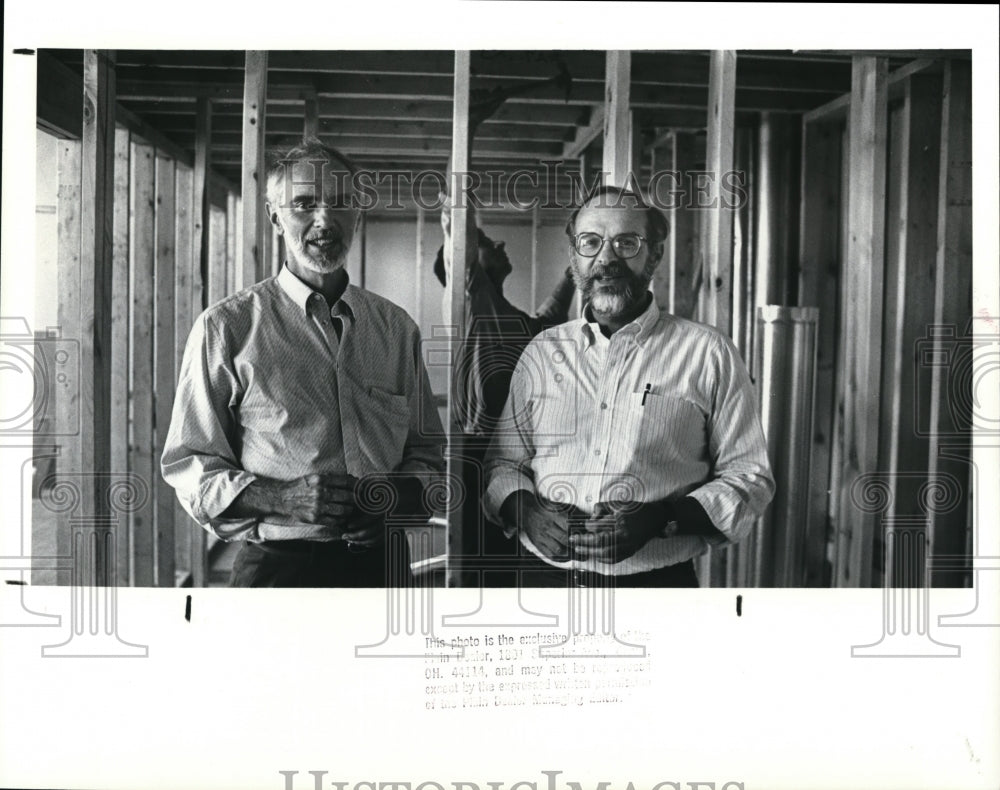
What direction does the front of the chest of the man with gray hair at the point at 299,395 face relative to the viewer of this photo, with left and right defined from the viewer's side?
facing the viewer and to the right of the viewer

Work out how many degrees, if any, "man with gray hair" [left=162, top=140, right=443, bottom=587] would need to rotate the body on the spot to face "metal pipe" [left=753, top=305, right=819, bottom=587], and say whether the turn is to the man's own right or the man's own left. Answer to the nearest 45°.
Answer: approximately 45° to the man's own left
